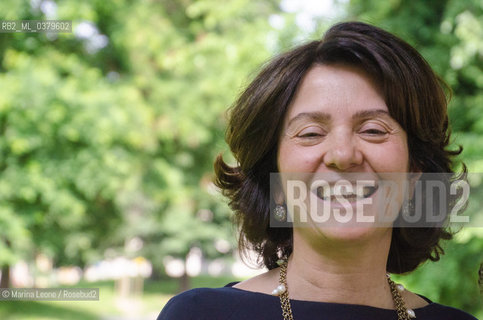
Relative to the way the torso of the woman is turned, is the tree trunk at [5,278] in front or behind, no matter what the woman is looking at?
behind

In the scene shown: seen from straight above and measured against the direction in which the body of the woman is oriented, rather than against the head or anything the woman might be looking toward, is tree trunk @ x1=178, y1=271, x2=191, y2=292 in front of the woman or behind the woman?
behind

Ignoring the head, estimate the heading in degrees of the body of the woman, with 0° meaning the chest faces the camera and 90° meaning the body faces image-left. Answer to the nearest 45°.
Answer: approximately 0°
